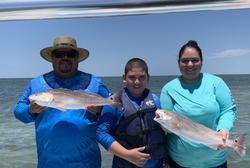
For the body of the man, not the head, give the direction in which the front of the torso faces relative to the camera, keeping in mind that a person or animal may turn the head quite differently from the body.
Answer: toward the camera

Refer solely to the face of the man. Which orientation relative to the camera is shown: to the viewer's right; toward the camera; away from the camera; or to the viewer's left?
toward the camera

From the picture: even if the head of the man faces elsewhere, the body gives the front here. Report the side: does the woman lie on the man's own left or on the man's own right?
on the man's own left

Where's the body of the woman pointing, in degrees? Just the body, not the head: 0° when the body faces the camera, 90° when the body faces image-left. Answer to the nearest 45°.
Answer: approximately 0°

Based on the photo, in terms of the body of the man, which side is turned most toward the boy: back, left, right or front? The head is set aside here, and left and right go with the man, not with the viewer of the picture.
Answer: left

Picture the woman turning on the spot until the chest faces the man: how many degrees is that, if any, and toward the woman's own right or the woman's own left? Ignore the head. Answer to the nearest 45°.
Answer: approximately 90° to the woman's own right

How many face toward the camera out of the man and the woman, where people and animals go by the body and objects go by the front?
2

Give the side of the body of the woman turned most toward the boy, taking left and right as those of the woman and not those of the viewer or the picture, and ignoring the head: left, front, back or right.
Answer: right

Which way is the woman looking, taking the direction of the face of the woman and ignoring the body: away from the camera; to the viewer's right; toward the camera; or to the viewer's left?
toward the camera

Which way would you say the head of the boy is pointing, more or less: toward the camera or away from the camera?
toward the camera
